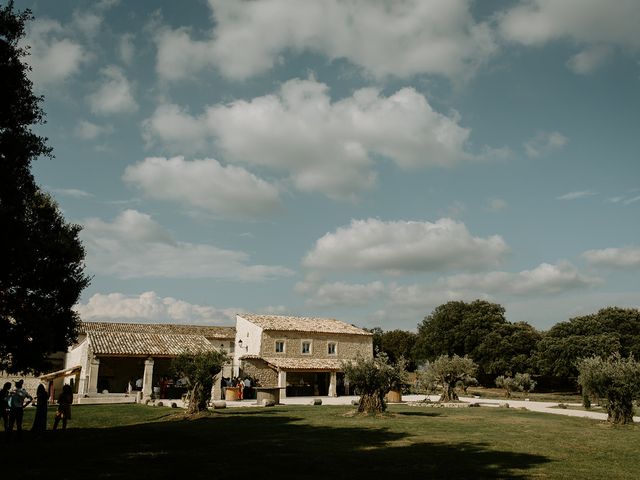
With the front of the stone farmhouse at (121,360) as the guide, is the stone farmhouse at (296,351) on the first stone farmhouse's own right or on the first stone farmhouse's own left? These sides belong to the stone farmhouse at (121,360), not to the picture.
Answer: on the first stone farmhouse's own left

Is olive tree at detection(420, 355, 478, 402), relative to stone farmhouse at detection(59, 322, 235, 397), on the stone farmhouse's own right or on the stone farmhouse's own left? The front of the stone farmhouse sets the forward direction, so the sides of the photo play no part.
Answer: on the stone farmhouse's own left

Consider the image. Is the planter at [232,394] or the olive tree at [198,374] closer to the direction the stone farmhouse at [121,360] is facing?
the olive tree

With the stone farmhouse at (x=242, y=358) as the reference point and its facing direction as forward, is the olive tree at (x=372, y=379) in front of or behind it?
in front

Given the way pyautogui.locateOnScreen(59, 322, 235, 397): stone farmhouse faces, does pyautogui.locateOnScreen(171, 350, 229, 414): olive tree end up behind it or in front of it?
in front

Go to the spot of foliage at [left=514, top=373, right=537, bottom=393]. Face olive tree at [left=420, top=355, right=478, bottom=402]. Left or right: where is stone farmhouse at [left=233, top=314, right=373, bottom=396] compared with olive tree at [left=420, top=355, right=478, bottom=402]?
right

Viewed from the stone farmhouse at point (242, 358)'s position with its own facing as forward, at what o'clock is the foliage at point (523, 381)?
The foliage is roughly at 9 o'clock from the stone farmhouse.

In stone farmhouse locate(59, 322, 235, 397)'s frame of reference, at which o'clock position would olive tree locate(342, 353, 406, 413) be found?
The olive tree is roughly at 11 o'clock from the stone farmhouse.

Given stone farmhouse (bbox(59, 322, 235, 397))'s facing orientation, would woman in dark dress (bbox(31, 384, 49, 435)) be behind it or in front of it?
in front

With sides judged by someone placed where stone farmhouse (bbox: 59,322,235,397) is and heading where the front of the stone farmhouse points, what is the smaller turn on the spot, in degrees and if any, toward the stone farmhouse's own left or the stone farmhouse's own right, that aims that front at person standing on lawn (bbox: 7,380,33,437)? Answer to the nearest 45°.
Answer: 0° — it already faces them
